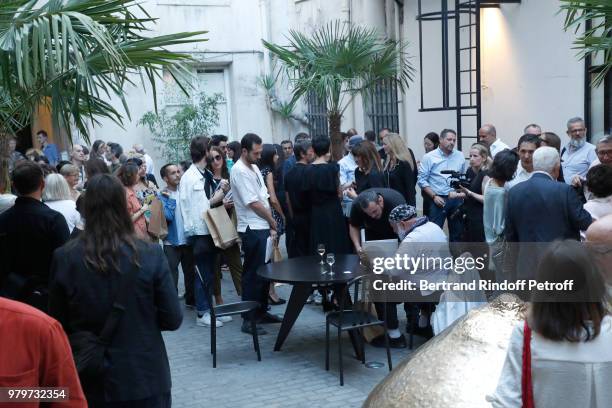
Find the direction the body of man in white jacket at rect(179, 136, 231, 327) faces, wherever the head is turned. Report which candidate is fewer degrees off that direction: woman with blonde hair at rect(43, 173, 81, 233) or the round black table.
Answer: the round black table

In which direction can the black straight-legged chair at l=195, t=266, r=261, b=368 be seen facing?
to the viewer's right

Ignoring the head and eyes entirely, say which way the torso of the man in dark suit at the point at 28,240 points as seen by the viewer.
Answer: away from the camera

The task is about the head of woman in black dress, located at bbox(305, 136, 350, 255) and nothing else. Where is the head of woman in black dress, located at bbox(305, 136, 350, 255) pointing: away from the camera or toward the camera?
away from the camera

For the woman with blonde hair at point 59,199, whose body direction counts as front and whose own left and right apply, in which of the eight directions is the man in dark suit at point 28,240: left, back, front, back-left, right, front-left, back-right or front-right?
back

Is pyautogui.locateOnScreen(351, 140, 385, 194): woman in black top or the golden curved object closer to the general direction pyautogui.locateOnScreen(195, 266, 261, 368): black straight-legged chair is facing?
the woman in black top

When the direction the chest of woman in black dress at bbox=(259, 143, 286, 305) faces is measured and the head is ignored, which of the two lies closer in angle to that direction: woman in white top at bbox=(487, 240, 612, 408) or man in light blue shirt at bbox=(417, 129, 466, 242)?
the man in light blue shirt

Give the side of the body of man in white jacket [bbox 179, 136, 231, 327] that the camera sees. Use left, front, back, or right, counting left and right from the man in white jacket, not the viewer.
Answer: right

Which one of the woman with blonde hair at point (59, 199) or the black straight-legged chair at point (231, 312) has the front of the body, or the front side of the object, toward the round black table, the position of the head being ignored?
the black straight-legged chair

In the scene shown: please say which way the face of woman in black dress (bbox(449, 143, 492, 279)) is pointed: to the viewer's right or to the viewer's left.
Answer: to the viewer's left

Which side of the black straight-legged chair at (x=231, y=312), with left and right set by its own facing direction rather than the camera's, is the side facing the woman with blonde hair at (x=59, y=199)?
back
